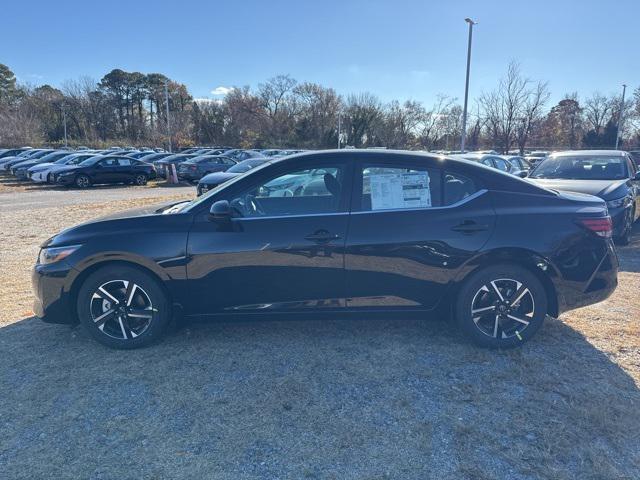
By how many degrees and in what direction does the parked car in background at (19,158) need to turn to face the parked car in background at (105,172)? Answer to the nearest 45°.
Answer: approximately 45° to its left

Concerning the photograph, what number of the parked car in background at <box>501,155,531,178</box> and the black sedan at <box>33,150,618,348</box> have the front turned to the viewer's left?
1

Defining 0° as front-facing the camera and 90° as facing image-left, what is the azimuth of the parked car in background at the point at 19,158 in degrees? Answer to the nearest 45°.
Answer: approximately 45°

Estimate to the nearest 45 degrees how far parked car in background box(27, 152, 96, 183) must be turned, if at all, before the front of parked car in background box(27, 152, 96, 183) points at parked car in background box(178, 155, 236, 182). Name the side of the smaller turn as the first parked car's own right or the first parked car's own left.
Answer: approximately 135° to the first parked car's own left

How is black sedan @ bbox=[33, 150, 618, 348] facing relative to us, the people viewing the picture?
facing to the left of the viewer

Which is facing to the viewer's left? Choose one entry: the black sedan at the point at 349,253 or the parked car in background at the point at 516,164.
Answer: the black sedan

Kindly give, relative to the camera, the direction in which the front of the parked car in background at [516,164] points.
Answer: facing the viewer and to the right of the viewer

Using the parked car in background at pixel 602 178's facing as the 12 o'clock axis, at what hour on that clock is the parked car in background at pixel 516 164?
the parked car in background at pixel 516 164 is roughly at 4 o'clock from the parked car in background at pixel 602 178.
